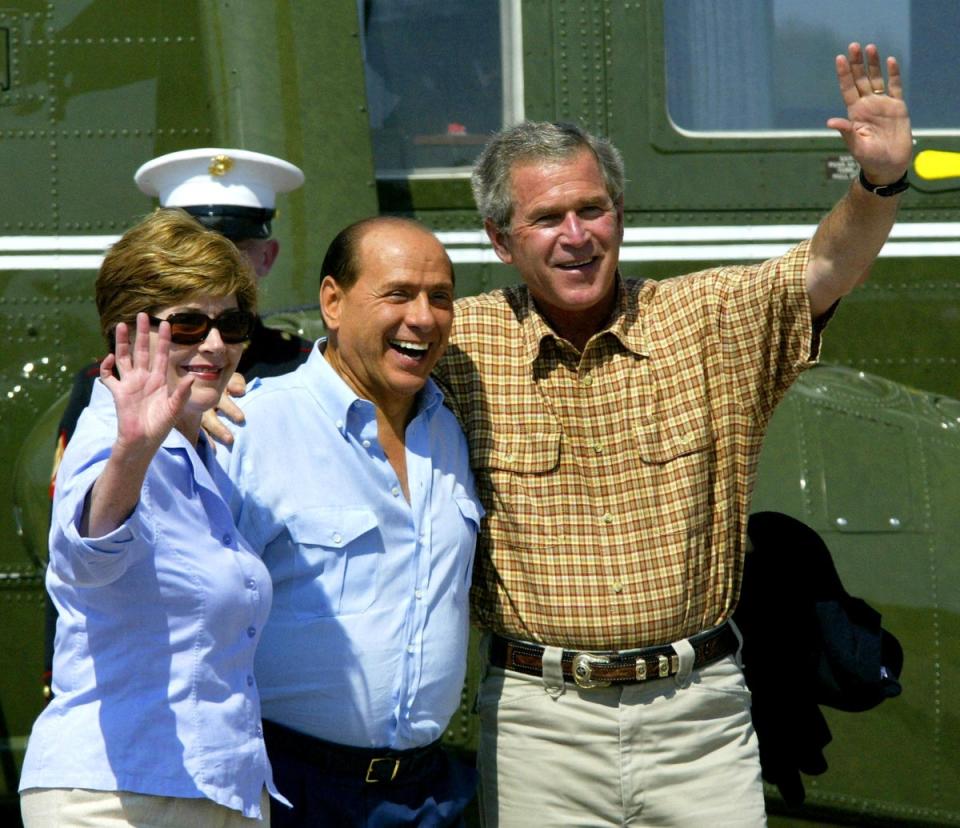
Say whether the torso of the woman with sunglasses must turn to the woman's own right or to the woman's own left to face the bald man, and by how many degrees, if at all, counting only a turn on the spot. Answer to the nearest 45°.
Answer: approximately 90° to the woman's own left

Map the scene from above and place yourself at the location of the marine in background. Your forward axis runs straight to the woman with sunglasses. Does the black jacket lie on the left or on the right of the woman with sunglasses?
left

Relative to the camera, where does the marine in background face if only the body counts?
toward the camera

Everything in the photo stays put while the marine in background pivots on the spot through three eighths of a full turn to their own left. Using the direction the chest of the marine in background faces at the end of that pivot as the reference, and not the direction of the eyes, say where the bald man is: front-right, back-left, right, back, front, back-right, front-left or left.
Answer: back-right

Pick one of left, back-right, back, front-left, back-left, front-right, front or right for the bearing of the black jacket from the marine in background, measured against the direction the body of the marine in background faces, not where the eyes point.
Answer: front-left

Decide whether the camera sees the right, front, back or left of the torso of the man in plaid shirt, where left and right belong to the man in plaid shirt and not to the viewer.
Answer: front

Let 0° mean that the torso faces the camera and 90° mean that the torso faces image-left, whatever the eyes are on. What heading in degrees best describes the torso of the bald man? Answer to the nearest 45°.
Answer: approximately 315°

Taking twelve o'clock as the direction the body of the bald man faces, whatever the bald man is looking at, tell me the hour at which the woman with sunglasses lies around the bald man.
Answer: The woman with sunglasses is roughly at 3 o'clock from the bald man.

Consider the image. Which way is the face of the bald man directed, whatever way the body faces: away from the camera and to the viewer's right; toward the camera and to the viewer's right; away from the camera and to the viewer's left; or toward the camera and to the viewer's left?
toward the camera and to the viewer's right

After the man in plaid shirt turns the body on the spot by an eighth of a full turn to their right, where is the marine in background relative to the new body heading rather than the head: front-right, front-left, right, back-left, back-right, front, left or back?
right

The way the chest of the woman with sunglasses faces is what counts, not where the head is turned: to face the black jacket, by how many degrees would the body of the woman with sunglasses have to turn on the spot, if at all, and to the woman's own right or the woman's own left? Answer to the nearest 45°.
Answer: approximately 45° to the woman's own left

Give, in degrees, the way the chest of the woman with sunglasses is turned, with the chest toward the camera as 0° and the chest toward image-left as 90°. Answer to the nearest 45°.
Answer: approximately 315°

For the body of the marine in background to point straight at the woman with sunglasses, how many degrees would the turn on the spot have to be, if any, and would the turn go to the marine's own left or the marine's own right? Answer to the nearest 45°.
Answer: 0° — they already face them

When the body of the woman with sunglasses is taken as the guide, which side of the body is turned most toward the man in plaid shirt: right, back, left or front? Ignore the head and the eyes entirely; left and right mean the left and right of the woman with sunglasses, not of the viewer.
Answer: left
